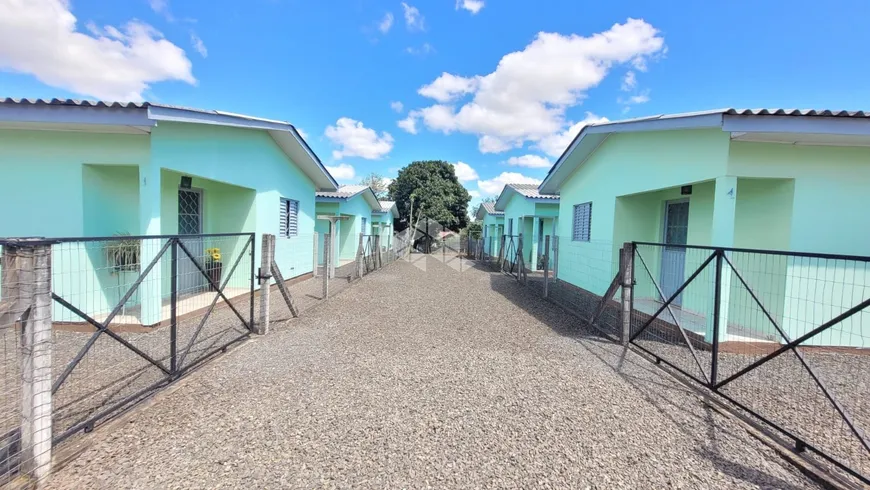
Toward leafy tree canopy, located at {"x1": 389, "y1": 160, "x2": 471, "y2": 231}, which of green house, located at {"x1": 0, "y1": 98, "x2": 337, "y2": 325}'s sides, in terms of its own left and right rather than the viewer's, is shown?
left

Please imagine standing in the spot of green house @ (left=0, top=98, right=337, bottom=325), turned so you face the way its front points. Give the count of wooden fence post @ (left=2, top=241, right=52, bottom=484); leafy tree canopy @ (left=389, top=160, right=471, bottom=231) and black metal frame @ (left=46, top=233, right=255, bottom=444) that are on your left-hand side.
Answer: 1

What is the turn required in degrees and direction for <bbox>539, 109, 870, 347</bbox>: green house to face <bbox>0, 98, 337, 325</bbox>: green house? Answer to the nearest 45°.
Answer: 0° — it already faces it

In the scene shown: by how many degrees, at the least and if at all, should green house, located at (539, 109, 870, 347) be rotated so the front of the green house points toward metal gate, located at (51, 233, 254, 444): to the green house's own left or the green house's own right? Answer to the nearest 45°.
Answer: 0° — it already faces it

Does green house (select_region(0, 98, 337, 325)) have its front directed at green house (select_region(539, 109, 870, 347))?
yes

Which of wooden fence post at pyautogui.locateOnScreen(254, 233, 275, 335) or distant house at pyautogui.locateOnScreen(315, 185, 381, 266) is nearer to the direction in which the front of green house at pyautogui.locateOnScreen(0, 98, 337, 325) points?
the wooden fence post

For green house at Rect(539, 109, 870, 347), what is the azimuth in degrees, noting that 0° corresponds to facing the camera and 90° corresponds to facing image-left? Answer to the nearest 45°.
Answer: approximately 45°

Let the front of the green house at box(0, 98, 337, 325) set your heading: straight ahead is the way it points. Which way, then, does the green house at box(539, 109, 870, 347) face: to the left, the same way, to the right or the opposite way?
the opposite way
